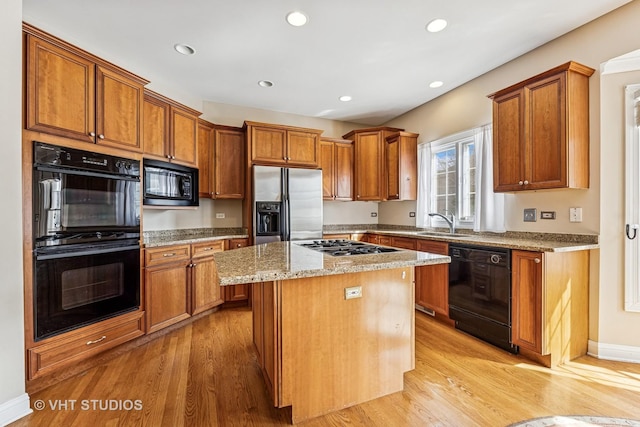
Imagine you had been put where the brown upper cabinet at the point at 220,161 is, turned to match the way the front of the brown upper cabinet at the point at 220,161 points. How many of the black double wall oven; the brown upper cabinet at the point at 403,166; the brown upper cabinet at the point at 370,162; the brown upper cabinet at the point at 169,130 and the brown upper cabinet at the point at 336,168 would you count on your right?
2

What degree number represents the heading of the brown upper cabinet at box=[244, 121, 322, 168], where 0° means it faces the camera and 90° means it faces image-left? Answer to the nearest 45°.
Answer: approximately 0°

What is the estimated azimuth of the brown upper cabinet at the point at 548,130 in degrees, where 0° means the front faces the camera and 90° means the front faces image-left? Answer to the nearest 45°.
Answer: approximately 45°

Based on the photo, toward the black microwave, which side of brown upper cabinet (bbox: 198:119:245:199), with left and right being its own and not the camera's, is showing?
right

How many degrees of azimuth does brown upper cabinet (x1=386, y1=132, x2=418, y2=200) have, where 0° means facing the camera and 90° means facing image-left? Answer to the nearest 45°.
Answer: approximately 45°

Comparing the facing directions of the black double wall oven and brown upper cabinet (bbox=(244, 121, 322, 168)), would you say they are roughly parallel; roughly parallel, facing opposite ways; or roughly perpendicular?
roughly perpendicular

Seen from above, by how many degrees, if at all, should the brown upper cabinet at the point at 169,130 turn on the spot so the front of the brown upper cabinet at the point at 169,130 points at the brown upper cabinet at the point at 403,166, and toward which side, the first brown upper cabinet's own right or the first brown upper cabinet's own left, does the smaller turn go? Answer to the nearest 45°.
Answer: approximately 45° to the first brown upper cabinet's own left

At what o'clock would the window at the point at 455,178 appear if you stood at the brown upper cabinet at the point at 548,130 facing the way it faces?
The window is roughly at 3 o'clock from the brown upper cabinet.

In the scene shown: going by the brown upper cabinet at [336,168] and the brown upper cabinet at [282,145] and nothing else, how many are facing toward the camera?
2

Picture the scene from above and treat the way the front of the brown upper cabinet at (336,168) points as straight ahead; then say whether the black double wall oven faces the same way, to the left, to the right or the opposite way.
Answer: to the left

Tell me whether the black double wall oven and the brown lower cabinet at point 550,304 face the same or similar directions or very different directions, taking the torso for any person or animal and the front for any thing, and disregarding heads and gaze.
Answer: very different directions
